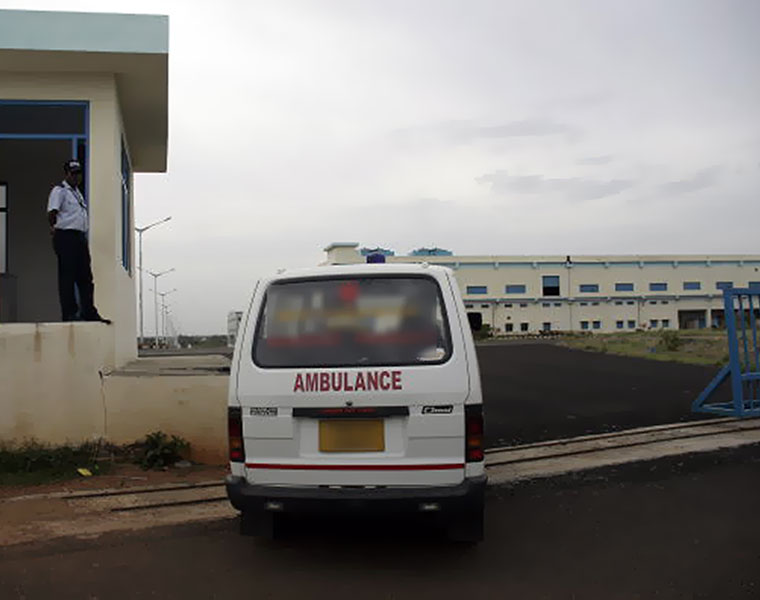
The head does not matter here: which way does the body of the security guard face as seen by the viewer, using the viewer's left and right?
facing the viewer and to the right of the viewer

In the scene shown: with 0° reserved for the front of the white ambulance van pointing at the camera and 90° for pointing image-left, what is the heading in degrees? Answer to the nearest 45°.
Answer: approximately 180°

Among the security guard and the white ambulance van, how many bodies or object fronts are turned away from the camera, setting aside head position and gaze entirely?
1

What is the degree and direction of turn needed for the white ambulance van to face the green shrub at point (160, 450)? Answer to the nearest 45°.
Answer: approximately 45° to its left

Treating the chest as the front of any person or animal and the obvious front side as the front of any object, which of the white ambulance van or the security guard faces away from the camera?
the white ambulance van

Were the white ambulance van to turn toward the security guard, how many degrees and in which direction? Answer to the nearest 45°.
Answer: approximately 45° to its left
